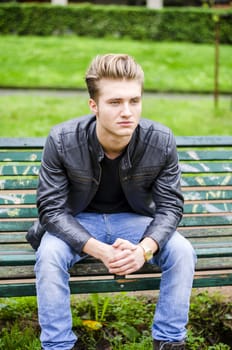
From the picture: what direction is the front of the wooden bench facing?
toward the camera

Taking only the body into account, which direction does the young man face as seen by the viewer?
toward the camera

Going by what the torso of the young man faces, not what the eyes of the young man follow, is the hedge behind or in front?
behind

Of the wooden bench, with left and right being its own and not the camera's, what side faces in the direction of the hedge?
back
